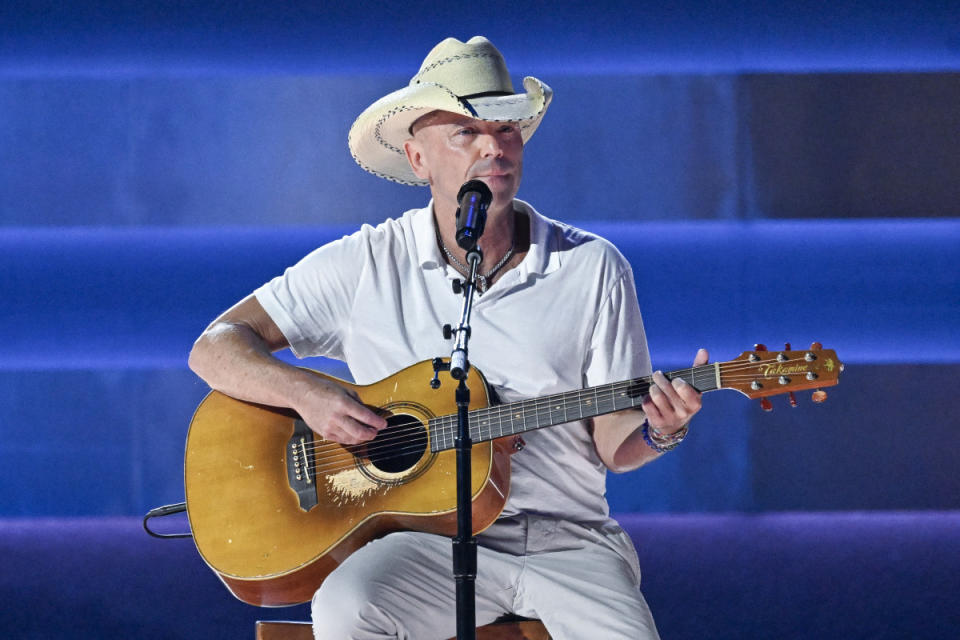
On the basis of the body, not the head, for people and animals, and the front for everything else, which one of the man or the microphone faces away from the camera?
the microphone

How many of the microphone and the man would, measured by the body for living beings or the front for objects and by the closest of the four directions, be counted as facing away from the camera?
1

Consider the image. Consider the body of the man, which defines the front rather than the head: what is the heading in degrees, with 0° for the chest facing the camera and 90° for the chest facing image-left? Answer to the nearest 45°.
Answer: approximately 0°

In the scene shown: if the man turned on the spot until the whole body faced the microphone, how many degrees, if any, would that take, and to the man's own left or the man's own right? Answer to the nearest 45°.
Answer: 0° — they already face it

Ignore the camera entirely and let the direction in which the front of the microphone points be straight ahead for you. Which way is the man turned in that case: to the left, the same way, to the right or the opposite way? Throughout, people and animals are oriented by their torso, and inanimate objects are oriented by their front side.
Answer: the opposite way

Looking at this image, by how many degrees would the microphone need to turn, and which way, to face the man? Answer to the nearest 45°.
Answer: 0° — it already faces them

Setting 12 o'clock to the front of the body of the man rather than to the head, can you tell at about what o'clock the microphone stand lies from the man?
The microphone stand is roughly at 12 o'clock from the man.

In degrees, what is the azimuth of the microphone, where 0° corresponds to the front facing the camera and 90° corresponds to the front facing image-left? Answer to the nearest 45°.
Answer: approximately 180°

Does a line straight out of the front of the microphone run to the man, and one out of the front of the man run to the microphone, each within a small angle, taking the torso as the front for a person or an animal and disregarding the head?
yes
